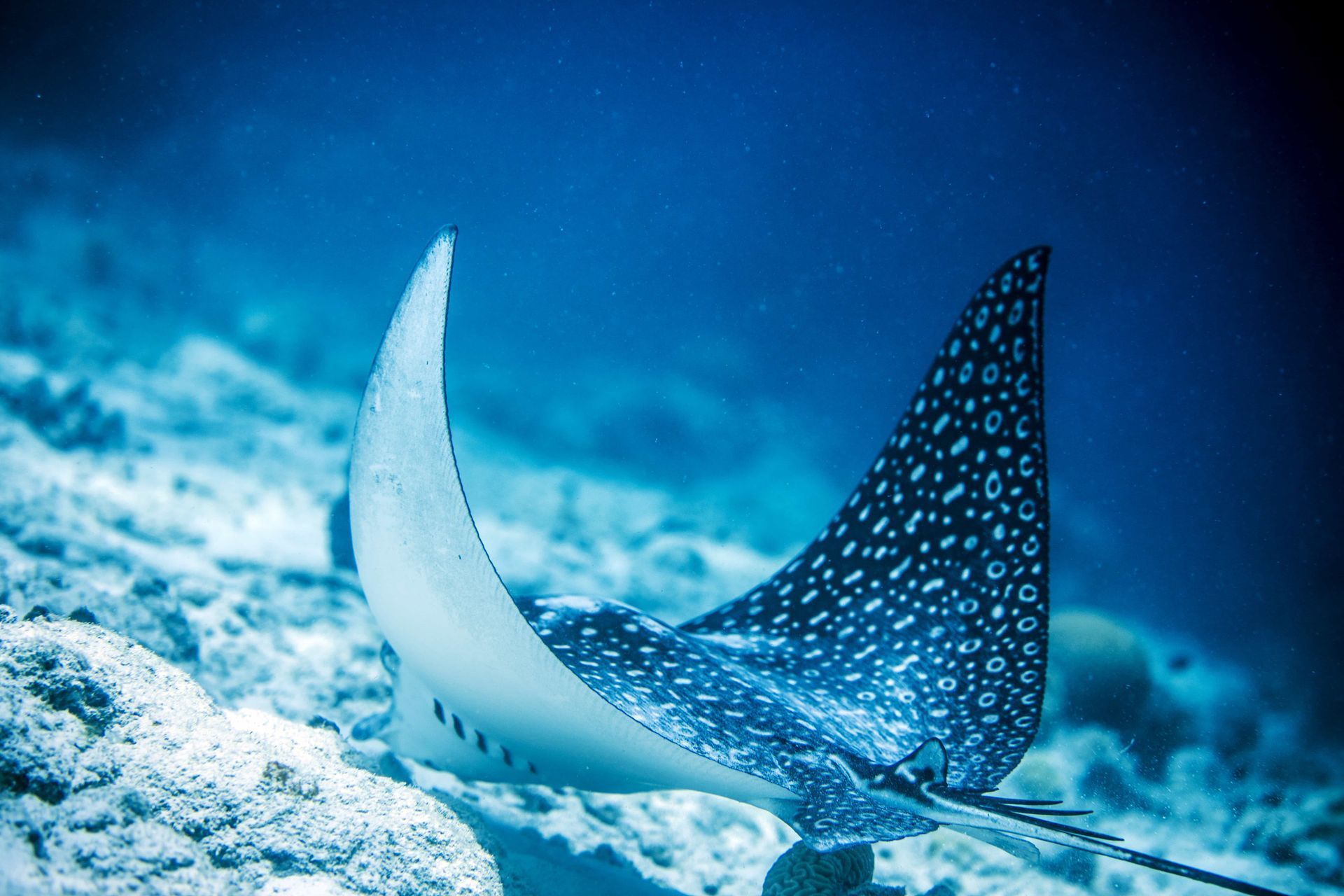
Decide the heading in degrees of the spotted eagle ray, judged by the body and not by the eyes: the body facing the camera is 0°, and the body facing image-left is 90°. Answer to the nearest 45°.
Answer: approximately 135°
